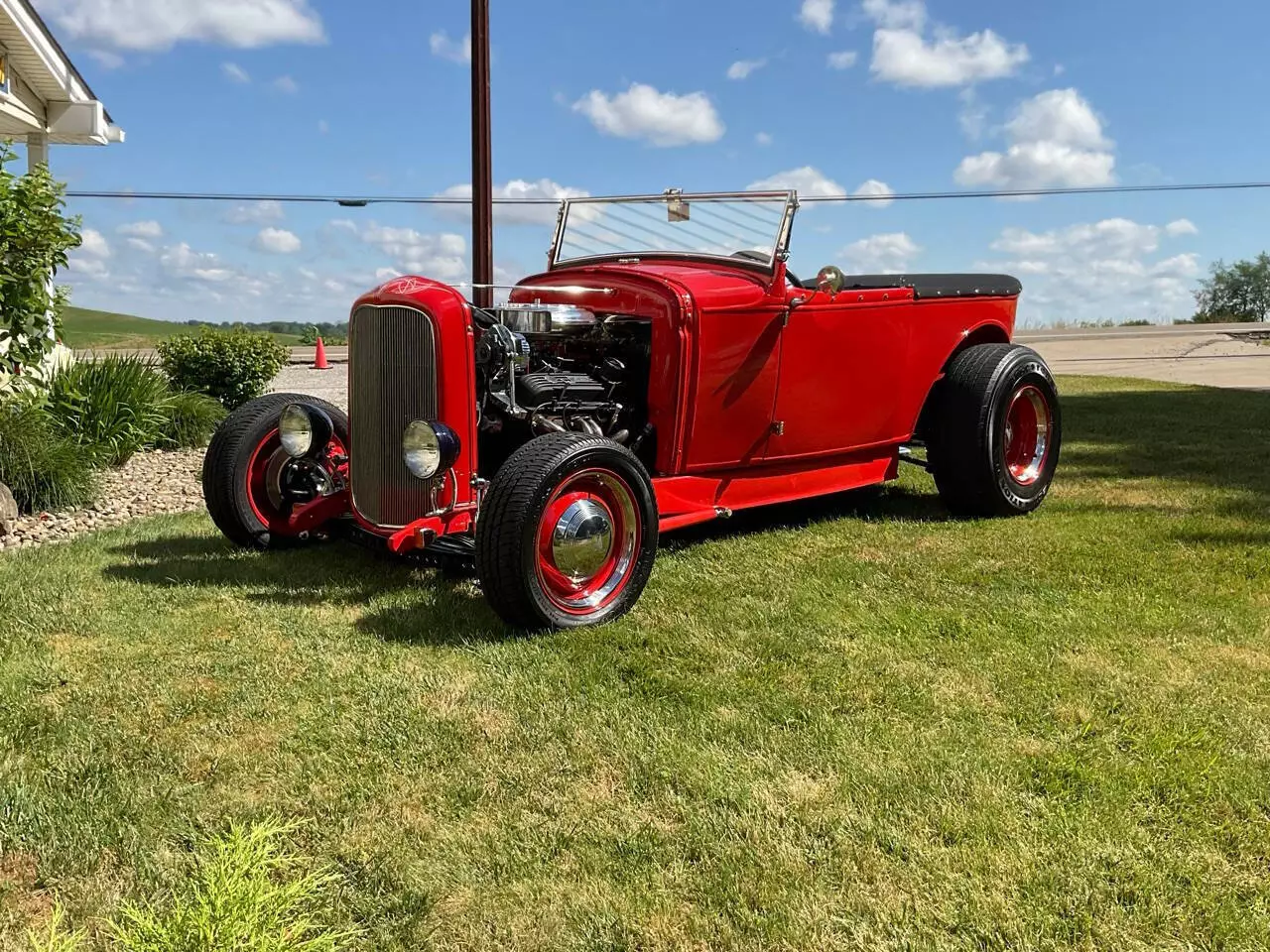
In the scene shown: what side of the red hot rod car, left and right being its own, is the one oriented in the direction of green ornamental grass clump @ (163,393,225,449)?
right

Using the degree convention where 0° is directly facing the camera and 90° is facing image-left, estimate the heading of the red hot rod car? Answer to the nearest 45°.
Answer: approximately 45°

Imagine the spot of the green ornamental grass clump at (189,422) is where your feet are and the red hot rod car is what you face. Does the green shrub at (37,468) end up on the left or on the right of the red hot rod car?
right

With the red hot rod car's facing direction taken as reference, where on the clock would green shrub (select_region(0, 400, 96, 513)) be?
The green shrub is roughly at 2 o'clock from the red hot rod car.

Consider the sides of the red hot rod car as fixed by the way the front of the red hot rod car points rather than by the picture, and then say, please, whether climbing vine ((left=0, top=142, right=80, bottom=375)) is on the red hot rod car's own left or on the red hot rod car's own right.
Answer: on the red hot rod car's own right

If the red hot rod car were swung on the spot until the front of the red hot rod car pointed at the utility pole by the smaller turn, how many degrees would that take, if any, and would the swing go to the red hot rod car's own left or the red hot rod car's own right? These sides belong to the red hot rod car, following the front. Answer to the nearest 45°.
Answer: approximately 135° to the red hot rod car's own right

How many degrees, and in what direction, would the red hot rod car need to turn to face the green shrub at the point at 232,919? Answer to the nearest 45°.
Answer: approximately 45° to its left

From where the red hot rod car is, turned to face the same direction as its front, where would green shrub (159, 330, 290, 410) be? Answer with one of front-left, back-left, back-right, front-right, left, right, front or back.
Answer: right

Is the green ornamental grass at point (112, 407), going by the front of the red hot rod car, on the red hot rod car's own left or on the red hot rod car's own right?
on the red hot rod car's own right

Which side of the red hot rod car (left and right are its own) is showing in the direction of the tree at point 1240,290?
back

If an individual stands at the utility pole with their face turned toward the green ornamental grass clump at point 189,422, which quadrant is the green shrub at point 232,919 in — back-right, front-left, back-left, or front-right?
front-left
